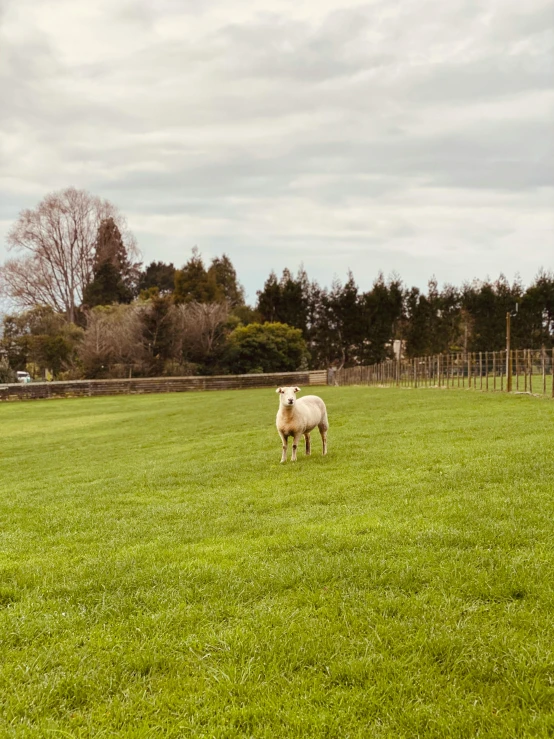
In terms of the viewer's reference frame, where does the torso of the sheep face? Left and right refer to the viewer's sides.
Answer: facing the viewer and to the left of the viewer

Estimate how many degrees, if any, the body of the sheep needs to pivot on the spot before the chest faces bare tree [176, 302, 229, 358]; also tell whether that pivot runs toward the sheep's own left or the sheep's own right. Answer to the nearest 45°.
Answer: approximately 135° to the sheep's own right

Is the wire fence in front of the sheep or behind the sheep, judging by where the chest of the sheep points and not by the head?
behind

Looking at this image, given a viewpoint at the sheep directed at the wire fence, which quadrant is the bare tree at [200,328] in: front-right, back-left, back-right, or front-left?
front-left

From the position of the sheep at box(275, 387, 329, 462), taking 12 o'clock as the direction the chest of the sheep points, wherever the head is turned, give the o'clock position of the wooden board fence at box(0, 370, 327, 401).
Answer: The wooden board fence is roughly at 4 o'clock from the sheep.

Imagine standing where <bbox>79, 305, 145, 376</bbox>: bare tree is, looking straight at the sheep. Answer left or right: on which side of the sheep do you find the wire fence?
left

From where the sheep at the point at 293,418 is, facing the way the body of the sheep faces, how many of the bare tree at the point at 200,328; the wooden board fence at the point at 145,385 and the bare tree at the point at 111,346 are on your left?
0

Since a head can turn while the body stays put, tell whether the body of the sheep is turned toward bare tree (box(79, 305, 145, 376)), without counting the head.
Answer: no

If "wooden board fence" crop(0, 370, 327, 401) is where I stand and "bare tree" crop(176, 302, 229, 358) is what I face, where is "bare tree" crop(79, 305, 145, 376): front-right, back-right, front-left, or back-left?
front-left

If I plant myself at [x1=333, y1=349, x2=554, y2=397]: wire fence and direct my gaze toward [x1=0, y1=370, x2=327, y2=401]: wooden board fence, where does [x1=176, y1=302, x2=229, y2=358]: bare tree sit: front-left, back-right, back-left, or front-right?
front-right
